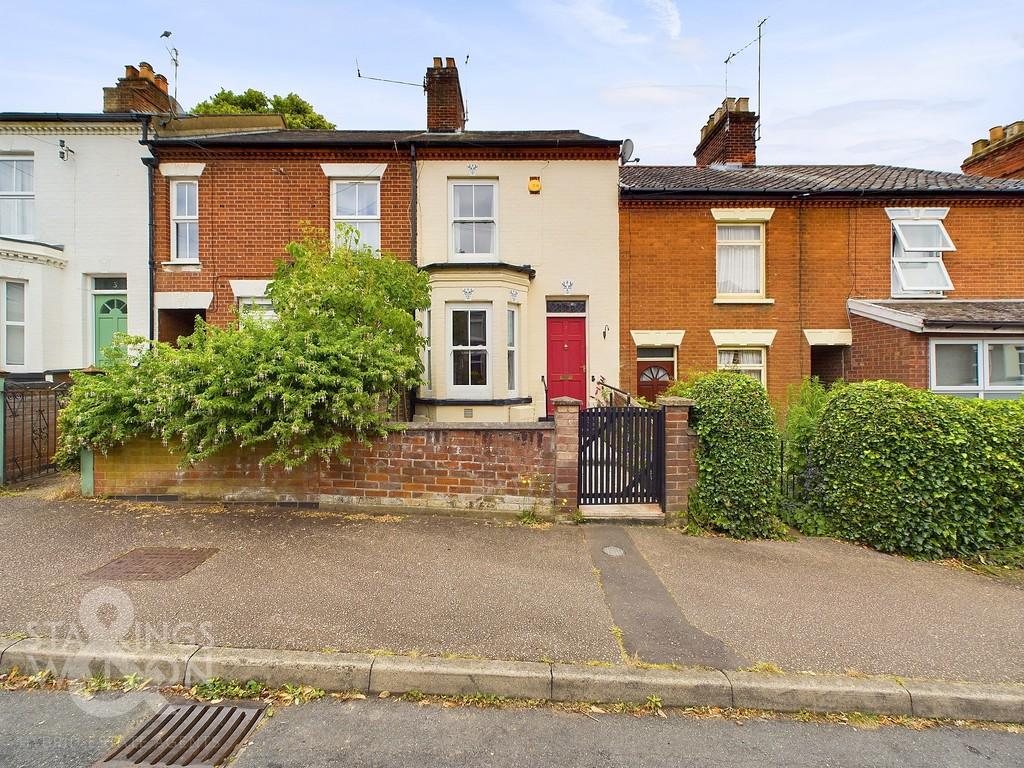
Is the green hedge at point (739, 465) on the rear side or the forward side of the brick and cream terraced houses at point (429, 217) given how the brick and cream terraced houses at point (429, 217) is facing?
on the forward side

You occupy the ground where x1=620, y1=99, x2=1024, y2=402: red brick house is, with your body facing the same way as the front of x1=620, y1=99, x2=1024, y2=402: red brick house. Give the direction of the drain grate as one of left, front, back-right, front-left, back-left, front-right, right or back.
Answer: front

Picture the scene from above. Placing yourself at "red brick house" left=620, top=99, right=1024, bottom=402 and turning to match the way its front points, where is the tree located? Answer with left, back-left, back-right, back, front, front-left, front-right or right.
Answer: right

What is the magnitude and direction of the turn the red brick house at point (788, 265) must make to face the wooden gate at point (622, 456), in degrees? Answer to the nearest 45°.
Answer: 0° — it already faces it

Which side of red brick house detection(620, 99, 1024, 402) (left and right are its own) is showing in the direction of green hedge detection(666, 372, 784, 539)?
front

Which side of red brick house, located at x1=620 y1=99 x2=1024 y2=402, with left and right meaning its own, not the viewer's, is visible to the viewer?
front

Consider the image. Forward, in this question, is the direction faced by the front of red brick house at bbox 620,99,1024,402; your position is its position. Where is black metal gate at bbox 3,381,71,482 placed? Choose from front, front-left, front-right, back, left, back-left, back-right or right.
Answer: front-right

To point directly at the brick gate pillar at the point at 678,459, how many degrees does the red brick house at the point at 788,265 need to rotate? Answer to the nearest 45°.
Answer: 0° — it already faces it
